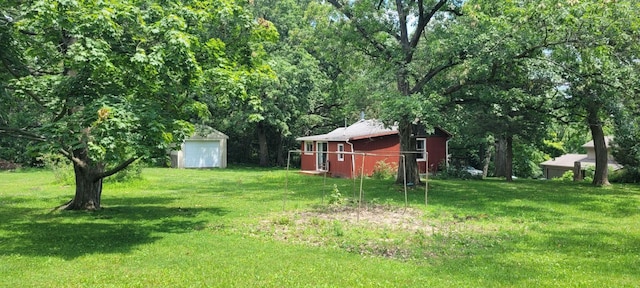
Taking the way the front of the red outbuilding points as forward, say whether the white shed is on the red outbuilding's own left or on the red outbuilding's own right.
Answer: on the red outbuilding's own right

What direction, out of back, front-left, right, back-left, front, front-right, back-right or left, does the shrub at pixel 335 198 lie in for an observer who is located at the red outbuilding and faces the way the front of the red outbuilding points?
front-left

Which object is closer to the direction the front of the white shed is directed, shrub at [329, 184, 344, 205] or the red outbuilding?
the shrub

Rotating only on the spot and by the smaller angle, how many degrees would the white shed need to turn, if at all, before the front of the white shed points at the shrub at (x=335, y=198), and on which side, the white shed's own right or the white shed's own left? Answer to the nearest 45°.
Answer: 0° — it already faces it

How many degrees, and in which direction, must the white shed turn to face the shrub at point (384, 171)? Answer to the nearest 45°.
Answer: approximately 45° to its left

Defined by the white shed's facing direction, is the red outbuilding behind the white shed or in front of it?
in front

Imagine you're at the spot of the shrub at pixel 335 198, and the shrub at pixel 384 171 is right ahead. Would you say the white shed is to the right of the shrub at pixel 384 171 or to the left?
left

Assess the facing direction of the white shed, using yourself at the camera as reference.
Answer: facing the viewer

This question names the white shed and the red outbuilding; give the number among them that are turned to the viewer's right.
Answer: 0

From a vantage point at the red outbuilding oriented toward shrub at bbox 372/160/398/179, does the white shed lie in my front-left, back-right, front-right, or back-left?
back-right
